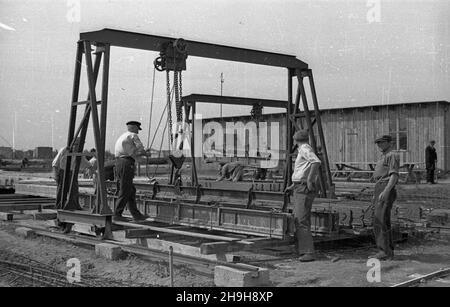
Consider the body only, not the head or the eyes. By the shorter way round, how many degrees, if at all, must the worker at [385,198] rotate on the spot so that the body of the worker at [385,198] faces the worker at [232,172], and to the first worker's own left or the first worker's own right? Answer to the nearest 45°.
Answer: approximately 90° to the first worker's own right

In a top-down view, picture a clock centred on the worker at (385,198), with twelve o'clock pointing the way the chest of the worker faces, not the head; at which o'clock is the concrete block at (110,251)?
The concrete block is roughly at 1 o'clock from the worker.

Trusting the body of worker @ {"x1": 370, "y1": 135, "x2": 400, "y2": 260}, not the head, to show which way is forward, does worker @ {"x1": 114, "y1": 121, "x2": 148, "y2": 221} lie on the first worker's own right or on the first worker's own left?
on the first worker's own right

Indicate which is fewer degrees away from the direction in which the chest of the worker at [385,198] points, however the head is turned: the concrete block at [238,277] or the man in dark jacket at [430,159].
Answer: the concrete block

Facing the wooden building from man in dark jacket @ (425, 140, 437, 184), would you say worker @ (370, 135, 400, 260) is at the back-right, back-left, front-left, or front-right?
back-left

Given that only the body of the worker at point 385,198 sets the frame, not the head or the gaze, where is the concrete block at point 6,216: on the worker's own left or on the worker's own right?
on the worker's own right

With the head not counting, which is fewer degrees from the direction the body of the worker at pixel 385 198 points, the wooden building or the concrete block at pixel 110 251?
the concrete block

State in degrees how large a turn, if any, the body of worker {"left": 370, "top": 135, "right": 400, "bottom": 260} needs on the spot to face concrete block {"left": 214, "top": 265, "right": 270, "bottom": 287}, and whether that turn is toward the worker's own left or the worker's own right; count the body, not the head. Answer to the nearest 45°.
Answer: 0° — they already face it

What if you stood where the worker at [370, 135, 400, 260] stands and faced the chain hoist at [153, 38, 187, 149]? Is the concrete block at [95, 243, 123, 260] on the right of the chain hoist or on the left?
left

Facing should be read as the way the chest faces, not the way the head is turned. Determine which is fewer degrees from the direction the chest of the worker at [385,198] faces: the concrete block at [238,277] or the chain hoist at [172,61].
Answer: the concrete block

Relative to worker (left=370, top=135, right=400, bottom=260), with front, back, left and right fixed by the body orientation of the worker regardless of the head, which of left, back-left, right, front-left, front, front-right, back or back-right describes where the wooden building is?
back-right

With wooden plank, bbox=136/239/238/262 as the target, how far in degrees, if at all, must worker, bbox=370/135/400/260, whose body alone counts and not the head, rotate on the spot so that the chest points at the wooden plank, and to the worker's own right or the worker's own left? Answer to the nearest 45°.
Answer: approximately 45° to the worker's own right

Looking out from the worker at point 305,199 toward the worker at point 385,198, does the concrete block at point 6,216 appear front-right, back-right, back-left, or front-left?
back-left

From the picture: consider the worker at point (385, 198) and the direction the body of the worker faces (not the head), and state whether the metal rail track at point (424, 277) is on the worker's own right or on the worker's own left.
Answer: on the worker's own left

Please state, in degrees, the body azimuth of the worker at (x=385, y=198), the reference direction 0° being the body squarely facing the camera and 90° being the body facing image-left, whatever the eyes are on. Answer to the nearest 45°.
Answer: approximately 45°
